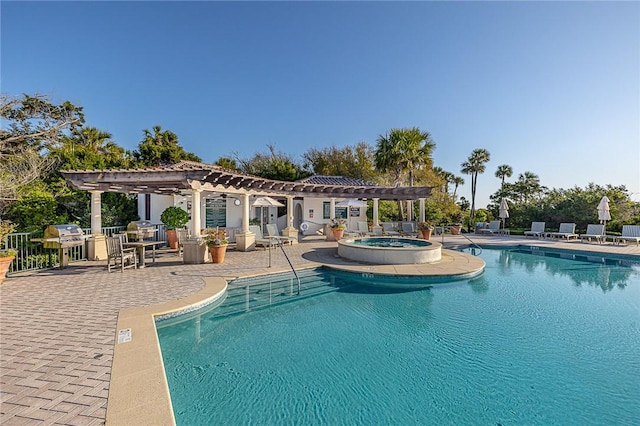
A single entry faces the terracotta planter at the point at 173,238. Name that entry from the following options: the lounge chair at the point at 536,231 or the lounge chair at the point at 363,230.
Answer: the lounge chair at the point at 536,231

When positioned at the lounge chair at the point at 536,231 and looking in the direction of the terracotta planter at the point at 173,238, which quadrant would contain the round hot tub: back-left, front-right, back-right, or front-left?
front-left

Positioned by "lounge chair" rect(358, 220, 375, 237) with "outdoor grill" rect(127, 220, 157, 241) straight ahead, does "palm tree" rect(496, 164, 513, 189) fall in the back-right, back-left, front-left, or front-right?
back-right

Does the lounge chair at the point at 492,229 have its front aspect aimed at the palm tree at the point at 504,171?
no

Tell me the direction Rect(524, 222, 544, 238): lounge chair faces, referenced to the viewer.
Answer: facing the viewer and to the left of the viewer

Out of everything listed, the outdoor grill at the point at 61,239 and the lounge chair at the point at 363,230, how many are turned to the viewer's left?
0

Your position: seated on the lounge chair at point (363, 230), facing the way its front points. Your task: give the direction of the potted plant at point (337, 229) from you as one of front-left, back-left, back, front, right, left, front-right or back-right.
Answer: right

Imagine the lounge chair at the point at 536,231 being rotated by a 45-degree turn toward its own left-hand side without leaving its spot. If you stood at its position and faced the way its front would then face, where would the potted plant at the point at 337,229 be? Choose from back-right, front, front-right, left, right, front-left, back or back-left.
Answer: front-right

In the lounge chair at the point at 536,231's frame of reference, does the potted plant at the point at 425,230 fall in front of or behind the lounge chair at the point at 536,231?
in front

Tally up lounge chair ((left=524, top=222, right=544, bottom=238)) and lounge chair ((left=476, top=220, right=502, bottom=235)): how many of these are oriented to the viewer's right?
0

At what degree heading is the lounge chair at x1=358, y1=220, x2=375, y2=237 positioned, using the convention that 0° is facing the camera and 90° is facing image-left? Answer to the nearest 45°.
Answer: approximately 315°

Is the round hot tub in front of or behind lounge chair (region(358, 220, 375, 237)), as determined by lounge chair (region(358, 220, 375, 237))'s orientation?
in front
